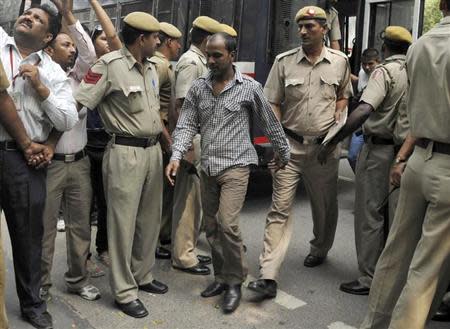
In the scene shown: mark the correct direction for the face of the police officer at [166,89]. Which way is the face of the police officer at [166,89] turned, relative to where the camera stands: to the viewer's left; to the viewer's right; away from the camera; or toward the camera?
to the viewer's right

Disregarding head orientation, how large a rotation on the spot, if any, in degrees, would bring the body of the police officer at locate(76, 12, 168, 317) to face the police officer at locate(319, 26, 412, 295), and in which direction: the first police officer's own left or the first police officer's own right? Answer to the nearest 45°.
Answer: approximately 45° to the first police officer's own left

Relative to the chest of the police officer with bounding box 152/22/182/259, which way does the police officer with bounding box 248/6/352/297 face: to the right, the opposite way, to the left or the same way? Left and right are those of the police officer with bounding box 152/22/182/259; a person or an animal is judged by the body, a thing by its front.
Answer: to the right

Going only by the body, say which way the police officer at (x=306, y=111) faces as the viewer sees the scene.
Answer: toward the camera

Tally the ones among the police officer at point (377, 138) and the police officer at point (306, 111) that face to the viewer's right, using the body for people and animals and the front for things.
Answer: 0

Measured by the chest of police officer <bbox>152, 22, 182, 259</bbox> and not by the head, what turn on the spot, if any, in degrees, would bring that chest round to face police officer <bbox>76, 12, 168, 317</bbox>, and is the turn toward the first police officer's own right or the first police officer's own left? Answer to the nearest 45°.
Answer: approximately 90° to the first police officer's own right

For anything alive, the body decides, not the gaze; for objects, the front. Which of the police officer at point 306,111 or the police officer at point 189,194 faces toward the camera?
the police officer at point 306,111

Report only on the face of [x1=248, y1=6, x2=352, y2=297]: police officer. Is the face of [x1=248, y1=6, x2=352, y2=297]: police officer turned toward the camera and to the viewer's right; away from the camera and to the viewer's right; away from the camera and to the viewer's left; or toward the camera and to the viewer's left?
toward the camera and to the viewer's left

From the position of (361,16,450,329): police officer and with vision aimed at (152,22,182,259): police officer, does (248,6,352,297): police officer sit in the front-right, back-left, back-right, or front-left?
front-right

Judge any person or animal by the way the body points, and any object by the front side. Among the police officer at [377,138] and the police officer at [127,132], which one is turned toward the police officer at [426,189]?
the police officer at [127,132]

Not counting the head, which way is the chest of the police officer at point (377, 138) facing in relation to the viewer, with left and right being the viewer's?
facing away from the viewer and to the left of the viewer

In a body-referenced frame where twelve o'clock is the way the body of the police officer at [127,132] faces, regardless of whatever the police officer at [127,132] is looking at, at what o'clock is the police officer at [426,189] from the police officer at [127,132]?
the police officer at [426,189] is roughly at 12 o'clock from the police officer at [127,132].

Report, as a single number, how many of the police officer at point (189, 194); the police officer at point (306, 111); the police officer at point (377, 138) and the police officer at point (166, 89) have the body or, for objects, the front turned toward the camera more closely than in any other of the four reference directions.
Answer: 1
